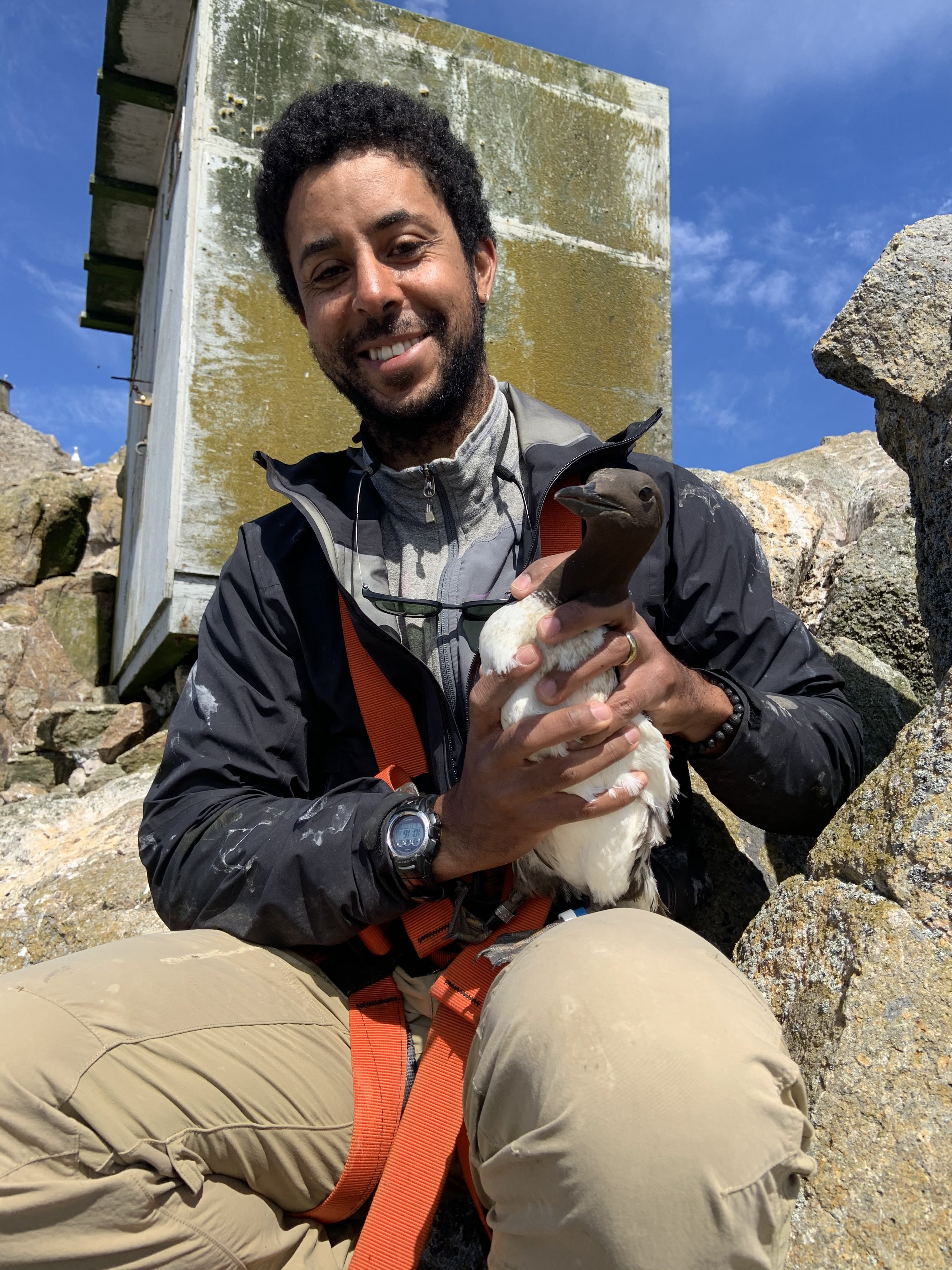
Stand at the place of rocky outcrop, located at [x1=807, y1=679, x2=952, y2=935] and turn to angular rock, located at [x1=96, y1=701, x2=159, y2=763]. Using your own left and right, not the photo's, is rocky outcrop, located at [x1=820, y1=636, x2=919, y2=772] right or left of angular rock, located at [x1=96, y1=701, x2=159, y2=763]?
right

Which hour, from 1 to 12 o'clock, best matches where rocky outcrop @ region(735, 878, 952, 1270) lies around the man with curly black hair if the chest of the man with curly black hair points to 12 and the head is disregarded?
The rocky outcrop is roughly at 10 o'clock from the man with curly black hair.

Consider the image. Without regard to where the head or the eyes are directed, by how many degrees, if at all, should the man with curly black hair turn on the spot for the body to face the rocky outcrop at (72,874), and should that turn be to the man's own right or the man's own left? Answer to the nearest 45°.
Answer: approximately 135° to the man's own right

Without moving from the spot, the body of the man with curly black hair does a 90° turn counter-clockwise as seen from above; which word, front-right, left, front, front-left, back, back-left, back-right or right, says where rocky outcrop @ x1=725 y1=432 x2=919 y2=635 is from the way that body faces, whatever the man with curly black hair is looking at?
front-left

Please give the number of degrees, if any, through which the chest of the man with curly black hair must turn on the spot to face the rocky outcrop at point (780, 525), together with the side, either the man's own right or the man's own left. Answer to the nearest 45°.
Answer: approximately 135° to the man's own left

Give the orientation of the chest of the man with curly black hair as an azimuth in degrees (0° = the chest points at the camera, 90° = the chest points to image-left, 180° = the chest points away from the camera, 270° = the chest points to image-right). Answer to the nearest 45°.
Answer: approximately 0°

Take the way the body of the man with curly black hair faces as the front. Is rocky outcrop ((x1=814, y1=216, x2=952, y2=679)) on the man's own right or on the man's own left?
on the man's own left

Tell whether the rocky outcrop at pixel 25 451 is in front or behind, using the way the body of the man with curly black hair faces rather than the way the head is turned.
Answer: behind

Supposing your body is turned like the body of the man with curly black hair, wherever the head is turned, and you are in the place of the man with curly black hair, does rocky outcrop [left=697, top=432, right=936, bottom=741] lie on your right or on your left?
on your left

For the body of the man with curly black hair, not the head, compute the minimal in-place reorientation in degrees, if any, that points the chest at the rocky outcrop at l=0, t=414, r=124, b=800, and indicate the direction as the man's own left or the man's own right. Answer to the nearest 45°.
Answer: approximately 135° to the man's own right

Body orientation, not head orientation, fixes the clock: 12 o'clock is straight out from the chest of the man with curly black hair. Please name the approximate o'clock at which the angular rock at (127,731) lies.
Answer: The angular rock is roughly at 5 o'clock from the man with curly black hair.

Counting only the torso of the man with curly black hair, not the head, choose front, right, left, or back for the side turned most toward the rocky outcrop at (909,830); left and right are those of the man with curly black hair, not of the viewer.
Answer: left

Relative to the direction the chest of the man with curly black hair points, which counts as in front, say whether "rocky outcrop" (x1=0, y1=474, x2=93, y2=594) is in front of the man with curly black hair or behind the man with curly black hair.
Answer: behind
